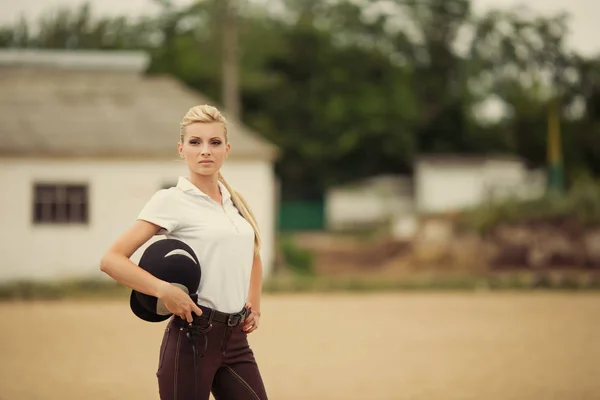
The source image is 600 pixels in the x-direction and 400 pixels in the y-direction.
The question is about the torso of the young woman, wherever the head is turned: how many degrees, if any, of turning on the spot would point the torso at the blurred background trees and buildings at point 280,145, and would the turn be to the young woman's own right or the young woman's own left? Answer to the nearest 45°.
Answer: approximately 135° to the young woman's own left

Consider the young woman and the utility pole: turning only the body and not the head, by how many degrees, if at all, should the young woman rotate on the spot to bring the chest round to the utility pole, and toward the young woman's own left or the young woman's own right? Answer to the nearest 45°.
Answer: approximately 135° to the young woman's own left

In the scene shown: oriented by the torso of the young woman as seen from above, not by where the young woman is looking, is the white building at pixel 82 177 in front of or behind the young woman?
behind

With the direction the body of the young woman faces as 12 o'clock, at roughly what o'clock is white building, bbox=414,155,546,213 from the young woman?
The white building is roughly at 8 o'clock from the young woman.
